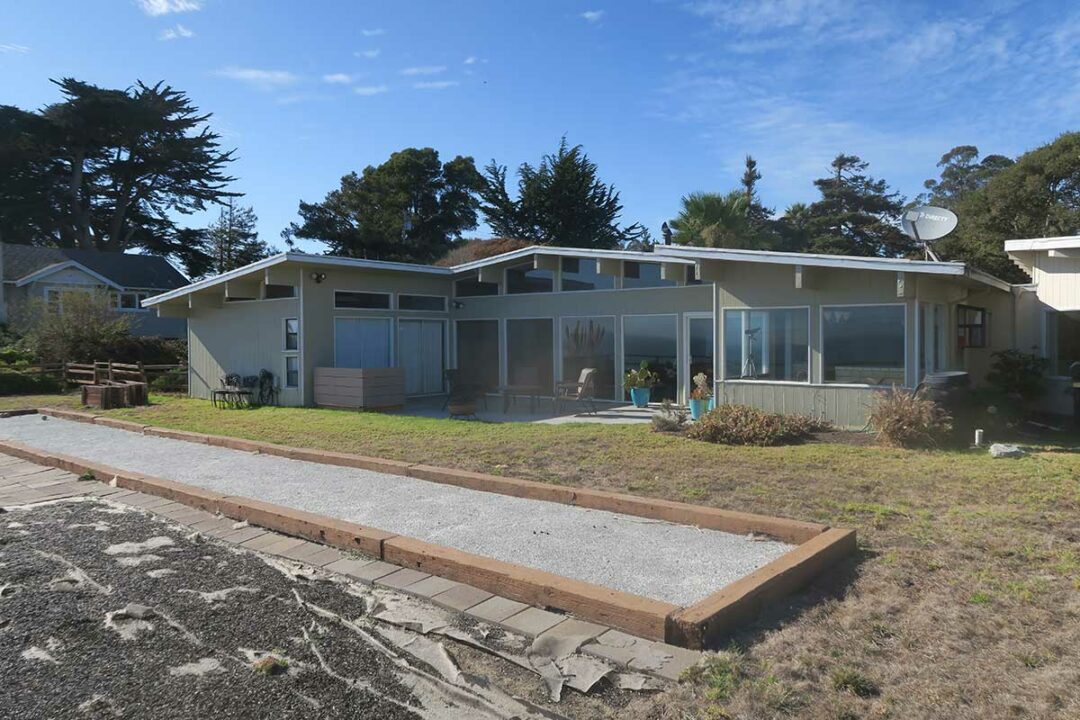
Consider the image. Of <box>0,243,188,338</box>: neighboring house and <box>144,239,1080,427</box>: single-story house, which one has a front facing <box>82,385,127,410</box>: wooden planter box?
the neighboring house

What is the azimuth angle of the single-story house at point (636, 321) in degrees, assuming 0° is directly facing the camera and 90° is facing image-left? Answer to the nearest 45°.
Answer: approximately 0°

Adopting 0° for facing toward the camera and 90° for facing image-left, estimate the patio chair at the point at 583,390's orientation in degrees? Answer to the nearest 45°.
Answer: approximately 90°

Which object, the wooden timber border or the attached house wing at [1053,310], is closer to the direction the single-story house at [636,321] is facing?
the wooden timber border

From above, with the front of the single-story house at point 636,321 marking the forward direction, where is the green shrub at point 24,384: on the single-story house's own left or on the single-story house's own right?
on the single-story house's own right

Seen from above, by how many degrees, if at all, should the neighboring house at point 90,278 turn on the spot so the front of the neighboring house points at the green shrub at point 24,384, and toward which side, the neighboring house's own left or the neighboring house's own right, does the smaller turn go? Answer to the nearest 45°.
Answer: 0° — it already faces it

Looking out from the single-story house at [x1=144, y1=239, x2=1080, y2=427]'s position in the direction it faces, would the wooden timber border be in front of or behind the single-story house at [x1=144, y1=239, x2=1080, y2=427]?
in front
